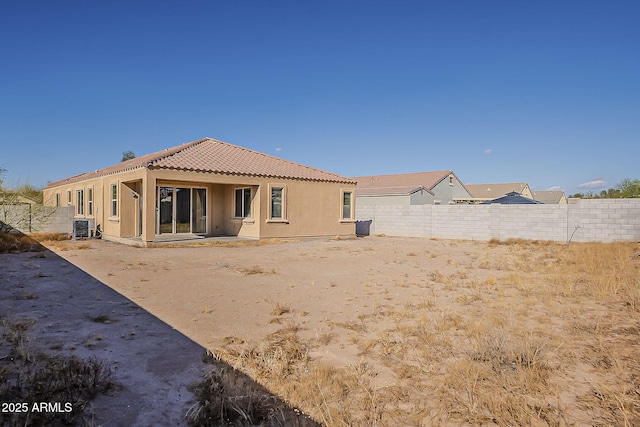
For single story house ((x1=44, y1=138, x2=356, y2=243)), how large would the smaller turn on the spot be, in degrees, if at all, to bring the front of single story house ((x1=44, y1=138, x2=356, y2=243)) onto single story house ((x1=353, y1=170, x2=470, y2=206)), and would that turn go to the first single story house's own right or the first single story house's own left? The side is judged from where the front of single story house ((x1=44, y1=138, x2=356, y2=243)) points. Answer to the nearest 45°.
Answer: approximately 90° to the first single story house's own right

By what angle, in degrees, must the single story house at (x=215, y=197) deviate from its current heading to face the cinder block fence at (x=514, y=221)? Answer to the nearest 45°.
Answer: approximately 135° to its right

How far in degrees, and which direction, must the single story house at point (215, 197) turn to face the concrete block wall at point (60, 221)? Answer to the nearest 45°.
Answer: approximately 45° to its left

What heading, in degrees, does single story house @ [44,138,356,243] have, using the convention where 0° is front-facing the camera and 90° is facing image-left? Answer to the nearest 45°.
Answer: approximately 135°

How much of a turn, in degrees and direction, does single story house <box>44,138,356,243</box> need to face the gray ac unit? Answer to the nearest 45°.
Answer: approximately 45° to its left
